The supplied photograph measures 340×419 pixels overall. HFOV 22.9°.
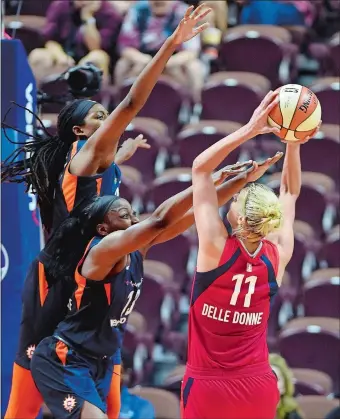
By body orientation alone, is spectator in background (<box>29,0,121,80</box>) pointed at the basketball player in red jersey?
yes

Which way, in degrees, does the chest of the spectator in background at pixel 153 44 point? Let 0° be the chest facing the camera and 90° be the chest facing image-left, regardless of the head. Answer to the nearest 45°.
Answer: approximately 0°

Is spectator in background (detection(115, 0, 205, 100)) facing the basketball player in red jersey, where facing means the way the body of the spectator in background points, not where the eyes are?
yes

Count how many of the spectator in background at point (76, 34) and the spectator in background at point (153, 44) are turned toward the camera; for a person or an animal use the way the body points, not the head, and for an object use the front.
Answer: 2

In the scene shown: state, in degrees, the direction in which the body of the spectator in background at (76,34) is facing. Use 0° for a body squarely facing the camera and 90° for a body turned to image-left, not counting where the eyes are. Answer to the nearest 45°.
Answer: approximately 0°

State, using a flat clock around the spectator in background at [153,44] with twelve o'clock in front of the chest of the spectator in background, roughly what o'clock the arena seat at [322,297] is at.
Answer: The arena seat is roughly at 11 o'clock from the spectator in background.

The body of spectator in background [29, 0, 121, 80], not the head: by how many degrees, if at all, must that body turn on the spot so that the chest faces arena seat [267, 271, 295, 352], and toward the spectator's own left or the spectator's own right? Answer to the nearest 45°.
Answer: approximately 45° to the spectator's own left
